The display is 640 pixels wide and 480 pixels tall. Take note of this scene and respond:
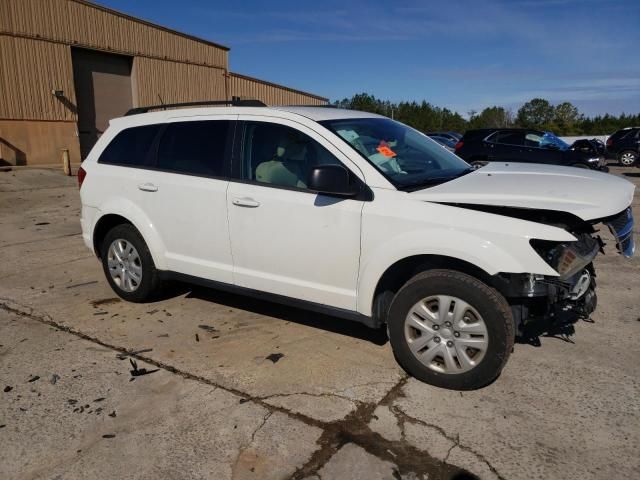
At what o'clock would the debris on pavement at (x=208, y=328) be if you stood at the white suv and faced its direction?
The debris on pavement is roughly at 5 o'clock from the white suv.

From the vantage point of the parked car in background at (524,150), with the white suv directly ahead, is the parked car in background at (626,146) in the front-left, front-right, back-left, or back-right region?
back-left

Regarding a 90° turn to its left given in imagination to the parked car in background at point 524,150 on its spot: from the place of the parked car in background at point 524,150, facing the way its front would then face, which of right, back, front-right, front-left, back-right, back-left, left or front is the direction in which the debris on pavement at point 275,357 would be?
back

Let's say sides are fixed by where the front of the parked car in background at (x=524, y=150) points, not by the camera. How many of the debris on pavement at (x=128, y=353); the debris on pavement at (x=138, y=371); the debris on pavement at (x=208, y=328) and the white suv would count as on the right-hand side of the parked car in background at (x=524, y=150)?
4

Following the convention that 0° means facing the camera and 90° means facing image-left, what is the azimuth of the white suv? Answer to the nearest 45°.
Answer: approximately 315°

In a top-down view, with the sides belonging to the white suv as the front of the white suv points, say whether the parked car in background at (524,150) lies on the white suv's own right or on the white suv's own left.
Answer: on the white suv's own left

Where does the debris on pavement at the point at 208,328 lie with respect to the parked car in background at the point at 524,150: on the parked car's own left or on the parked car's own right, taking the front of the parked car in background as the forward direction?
on the parked car's own right

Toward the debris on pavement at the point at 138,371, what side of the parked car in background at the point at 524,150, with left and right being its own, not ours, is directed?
right

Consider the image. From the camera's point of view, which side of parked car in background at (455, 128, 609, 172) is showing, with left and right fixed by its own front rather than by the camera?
right

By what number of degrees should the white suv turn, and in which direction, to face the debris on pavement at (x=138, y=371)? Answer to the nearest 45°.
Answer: approximately 135° to its right

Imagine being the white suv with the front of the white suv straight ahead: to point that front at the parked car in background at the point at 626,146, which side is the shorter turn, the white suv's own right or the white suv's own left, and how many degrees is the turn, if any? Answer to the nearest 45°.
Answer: approximately 90° to the white suv's own left

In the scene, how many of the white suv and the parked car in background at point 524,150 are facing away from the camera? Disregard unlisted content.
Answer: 0

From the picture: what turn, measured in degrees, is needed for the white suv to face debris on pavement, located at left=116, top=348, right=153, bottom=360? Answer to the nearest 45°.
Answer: approximately 135° to its right
